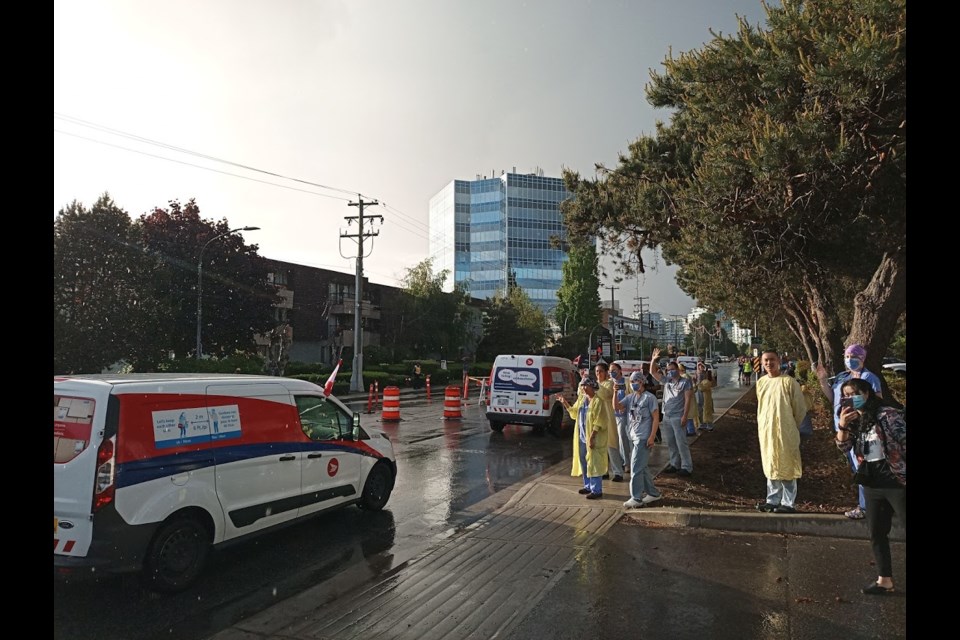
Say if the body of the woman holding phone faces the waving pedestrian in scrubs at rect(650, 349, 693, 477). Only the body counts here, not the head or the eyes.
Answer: no

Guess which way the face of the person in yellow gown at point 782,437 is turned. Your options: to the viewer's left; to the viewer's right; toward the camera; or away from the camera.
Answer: toward the camera

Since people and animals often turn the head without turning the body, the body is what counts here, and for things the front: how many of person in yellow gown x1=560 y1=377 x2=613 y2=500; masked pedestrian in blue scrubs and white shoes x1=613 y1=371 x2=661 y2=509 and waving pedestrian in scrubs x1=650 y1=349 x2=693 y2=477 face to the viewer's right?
0

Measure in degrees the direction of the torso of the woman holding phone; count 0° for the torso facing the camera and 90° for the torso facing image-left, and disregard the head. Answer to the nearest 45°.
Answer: approximately 45°

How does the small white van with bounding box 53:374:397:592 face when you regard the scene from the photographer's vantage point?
facing away from the viewer and to the right of the viewer

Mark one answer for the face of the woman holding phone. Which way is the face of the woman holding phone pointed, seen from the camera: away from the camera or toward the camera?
toward the camera

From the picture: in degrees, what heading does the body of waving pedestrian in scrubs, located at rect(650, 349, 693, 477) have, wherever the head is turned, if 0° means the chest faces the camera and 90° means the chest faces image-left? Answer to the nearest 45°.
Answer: approximately 45°

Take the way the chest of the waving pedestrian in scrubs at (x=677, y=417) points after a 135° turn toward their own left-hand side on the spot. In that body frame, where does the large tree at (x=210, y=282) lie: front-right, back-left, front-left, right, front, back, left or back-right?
back-left

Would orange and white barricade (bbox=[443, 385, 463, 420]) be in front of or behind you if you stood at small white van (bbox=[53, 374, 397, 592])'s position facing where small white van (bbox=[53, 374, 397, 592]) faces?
in front

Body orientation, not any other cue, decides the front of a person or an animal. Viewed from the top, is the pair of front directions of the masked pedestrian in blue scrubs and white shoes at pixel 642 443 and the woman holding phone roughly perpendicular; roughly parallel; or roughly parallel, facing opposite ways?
roughly parallel

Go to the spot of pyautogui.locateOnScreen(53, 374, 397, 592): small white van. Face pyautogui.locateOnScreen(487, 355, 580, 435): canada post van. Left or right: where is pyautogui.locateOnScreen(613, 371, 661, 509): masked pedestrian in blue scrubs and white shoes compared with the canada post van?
right

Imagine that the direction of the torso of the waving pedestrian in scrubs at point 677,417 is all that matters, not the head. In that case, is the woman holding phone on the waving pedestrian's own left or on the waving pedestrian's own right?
on the waving pedestrian's own left

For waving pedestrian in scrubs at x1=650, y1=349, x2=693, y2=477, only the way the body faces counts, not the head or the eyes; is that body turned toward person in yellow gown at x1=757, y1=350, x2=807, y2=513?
no
